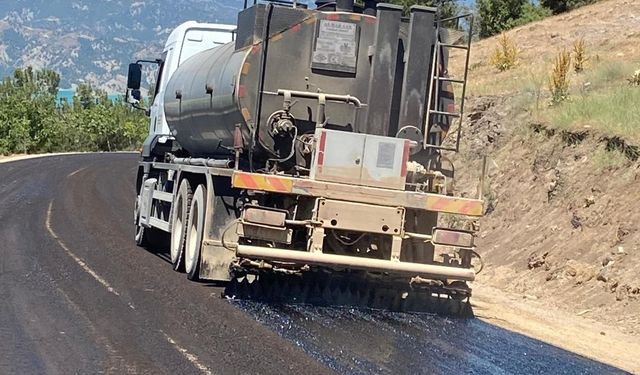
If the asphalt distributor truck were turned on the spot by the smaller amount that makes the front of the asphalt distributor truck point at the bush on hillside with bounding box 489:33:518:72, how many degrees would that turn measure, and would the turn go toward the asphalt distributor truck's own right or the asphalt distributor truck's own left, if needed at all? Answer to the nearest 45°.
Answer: approximately 45° to the asphalt distributor truck's own right

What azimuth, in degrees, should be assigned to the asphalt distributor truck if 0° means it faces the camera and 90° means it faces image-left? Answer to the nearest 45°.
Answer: approximately 135°

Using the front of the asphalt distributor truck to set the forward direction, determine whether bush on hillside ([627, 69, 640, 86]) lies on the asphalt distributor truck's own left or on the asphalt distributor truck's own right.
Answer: on the asphalt distributor truck's own right

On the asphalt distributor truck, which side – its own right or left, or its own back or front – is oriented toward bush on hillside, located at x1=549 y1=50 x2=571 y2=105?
right

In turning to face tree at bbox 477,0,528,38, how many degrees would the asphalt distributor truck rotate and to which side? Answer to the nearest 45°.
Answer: approximately 45° to its right
